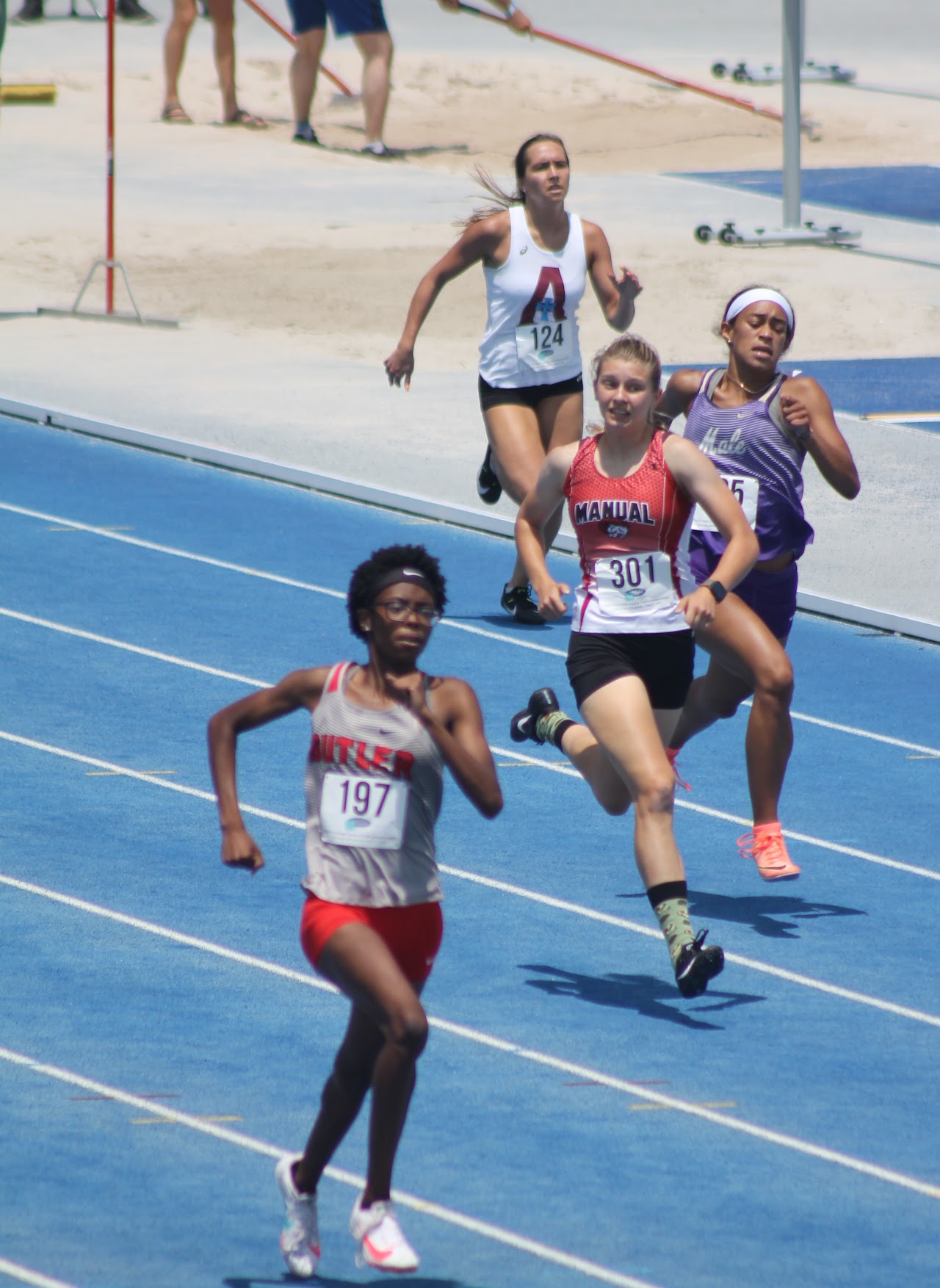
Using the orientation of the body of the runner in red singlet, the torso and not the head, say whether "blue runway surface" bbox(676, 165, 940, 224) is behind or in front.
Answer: behind

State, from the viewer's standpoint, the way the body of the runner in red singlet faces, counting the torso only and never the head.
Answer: toward the camera

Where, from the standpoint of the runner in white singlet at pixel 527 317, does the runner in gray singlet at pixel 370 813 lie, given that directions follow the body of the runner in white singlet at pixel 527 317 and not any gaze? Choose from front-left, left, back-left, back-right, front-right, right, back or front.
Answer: front-right

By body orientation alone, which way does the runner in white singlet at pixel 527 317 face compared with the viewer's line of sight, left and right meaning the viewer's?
facing the viewer and to the right of the viewer

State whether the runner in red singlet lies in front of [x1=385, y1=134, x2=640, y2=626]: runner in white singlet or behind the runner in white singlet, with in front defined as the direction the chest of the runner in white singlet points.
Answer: in front

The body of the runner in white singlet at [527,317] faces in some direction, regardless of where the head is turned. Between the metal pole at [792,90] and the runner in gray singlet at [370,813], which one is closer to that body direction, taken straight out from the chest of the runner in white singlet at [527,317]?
the runner in gray singlet

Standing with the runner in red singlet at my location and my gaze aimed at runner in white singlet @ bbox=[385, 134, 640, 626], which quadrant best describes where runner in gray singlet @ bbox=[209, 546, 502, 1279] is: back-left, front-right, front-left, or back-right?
back-left

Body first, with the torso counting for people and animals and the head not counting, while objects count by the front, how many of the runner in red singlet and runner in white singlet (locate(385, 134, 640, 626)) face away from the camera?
0

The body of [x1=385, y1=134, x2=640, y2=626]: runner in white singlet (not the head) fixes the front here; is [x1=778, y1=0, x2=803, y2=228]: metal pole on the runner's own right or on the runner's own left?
on the runner's own left

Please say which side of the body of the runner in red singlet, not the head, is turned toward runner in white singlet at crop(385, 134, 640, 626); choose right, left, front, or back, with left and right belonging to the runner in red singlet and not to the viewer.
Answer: back

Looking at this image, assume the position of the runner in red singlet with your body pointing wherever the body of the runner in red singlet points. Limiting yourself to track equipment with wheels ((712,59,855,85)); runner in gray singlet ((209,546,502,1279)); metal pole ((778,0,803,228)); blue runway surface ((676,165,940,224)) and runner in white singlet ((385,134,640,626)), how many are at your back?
4

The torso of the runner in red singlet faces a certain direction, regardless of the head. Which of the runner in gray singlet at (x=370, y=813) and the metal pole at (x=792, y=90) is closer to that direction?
the runner in gray singlet
